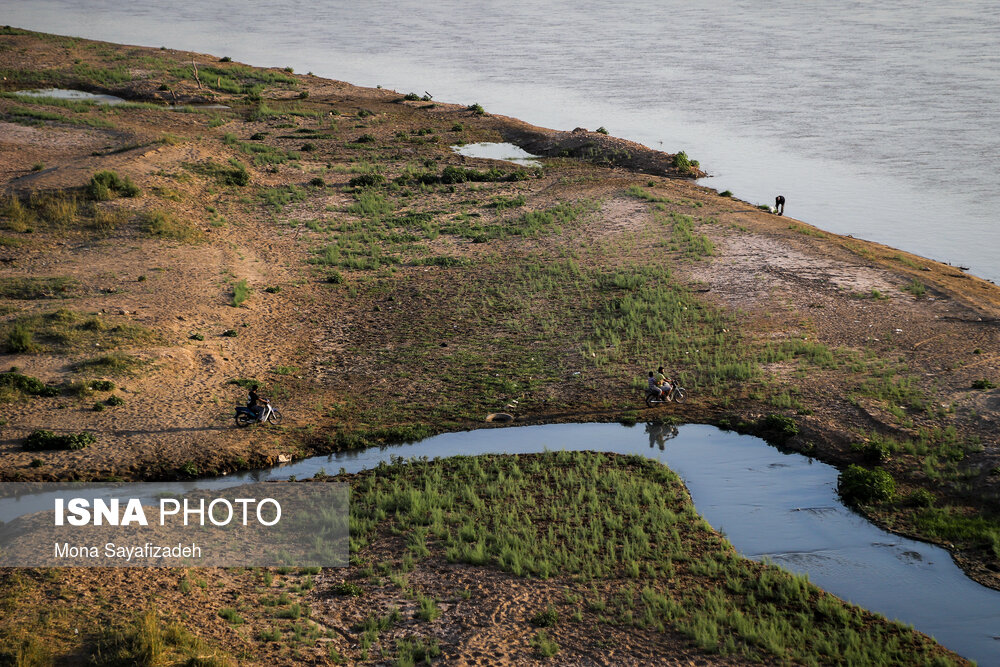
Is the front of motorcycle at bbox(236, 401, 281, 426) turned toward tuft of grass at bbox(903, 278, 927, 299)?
yes

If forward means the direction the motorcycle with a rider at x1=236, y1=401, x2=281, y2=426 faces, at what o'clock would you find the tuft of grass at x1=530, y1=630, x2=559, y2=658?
The tuft of grass is roughly at 2 o'clock from the motorcycle with a rider.

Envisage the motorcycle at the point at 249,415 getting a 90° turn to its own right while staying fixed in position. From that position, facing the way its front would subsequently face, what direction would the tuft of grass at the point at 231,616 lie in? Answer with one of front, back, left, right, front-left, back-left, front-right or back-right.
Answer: front

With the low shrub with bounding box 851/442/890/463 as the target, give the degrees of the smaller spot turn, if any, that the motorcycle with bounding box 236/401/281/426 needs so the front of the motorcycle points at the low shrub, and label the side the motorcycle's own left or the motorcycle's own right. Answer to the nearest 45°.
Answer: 0° — it already faces it

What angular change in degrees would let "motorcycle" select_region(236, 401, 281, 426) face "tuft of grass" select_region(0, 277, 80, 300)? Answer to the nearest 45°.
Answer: approximately 135° to its left

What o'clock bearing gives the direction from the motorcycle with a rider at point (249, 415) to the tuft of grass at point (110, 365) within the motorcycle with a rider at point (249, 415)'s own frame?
The tuft of grass is roughly at 7 o'clock from the motorcycle with a rider.

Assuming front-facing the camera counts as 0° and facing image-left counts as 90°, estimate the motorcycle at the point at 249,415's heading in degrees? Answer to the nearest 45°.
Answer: approximately 270°

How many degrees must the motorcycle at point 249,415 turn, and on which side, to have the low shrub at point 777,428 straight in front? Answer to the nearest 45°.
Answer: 0° — it already faces it

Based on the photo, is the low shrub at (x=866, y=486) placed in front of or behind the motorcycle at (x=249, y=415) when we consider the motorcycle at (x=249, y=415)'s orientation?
in front

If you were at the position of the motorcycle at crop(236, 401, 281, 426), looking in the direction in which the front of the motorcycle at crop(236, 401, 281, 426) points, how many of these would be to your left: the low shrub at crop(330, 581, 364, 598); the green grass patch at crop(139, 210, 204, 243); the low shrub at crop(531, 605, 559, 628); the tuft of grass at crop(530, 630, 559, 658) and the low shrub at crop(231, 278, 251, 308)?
2

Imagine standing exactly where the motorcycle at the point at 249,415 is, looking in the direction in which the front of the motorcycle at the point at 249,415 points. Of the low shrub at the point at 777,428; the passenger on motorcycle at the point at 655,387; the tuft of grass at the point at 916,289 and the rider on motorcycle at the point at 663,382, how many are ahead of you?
4

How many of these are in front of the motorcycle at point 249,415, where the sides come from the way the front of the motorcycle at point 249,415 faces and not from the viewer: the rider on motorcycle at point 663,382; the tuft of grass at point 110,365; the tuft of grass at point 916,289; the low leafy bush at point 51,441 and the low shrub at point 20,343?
2

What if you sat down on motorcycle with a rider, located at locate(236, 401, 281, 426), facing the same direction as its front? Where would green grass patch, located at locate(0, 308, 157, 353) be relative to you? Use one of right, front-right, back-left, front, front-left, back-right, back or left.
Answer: back-left

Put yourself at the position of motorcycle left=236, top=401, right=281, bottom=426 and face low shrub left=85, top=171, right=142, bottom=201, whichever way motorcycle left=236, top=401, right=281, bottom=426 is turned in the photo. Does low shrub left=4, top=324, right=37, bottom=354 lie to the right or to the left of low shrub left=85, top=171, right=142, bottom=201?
left

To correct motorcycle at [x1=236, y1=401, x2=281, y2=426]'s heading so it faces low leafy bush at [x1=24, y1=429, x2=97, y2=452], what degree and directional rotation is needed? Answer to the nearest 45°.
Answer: approximately 180°

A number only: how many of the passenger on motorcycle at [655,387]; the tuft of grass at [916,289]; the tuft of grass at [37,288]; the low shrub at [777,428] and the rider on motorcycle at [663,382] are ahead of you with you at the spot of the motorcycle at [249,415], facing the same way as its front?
4
